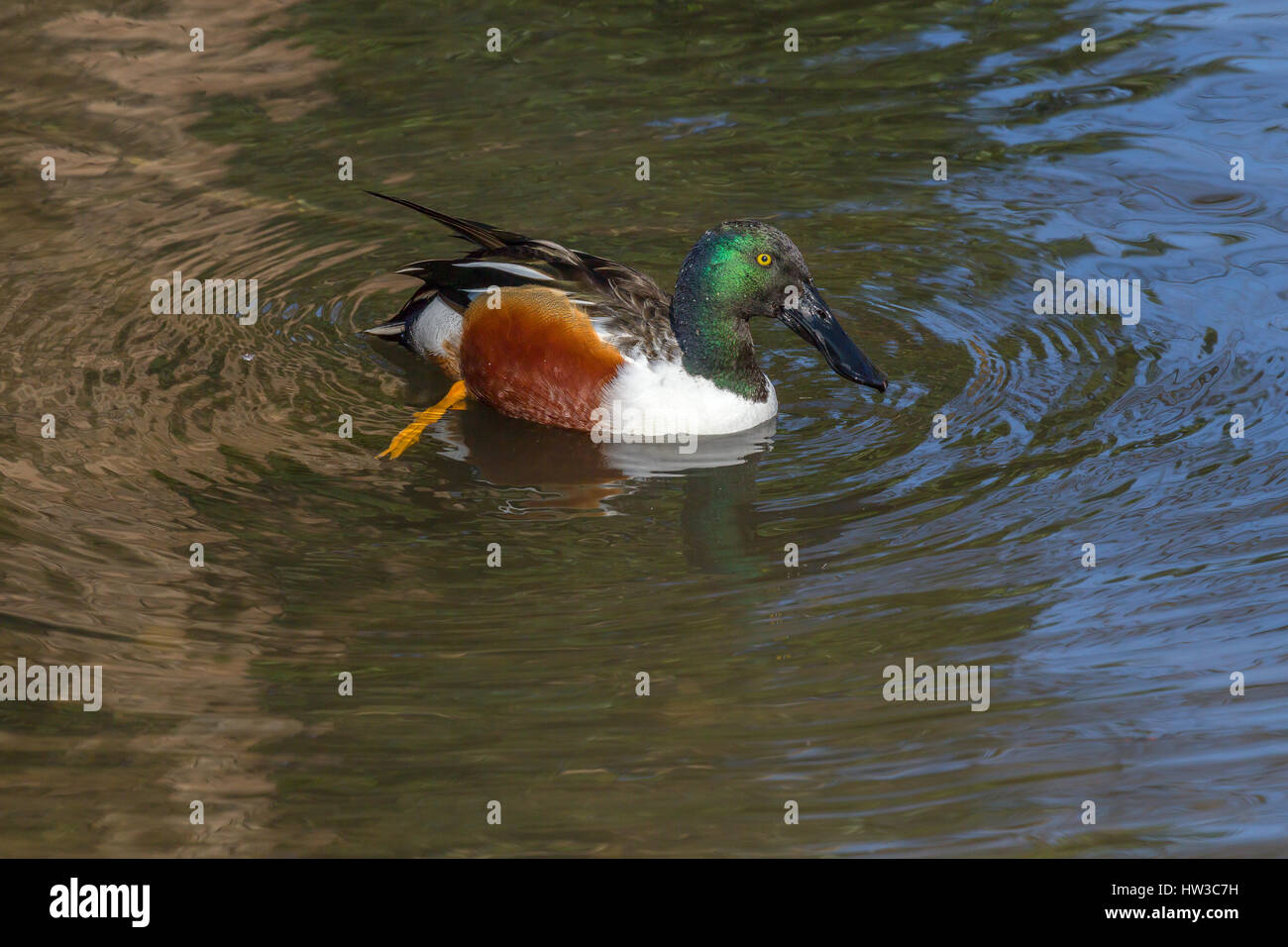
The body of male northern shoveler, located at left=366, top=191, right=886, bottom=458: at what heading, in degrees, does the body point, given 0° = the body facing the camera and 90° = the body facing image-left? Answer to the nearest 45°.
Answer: approximately 270°
